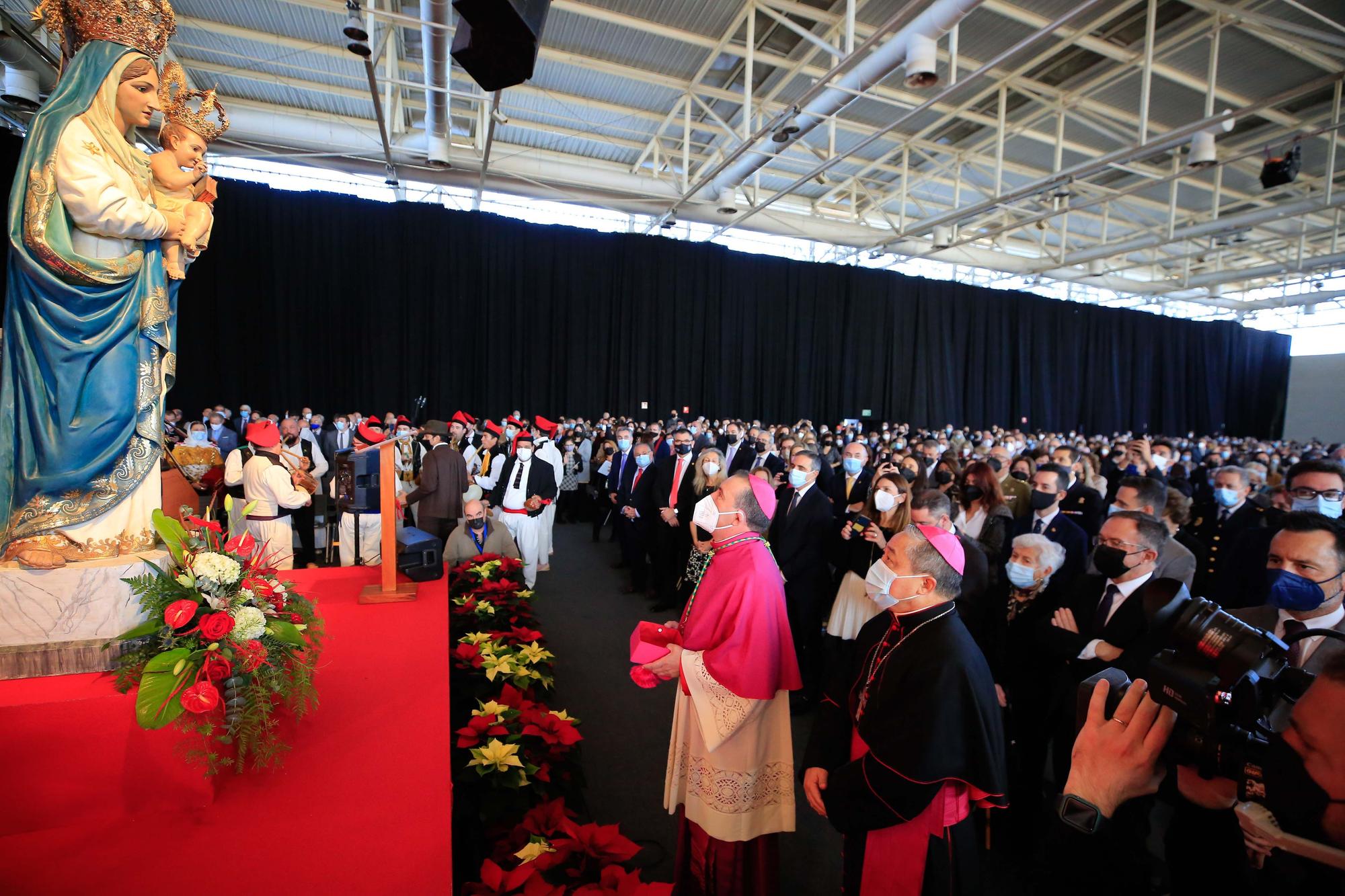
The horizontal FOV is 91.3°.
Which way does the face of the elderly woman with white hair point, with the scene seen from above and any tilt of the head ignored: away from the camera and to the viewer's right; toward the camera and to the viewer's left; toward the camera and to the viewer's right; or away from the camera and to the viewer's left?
toward the camera and to the viewer's left

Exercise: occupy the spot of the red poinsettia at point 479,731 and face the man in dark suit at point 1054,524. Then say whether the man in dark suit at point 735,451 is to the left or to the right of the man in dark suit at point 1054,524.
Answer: left

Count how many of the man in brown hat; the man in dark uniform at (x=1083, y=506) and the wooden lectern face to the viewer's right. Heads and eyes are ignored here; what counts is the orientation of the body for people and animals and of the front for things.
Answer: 1

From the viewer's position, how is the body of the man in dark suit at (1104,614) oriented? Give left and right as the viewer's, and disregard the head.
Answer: facing the viewer and to the left of the viewer

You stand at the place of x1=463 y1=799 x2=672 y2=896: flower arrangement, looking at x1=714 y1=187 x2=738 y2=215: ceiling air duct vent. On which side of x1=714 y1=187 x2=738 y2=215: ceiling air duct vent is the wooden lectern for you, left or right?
left

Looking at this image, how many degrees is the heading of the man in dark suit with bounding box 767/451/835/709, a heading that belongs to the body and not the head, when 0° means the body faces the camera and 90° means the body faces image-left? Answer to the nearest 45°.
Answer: approximately 45°

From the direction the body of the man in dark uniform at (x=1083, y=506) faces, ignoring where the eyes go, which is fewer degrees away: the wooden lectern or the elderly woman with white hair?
the wooden lectern

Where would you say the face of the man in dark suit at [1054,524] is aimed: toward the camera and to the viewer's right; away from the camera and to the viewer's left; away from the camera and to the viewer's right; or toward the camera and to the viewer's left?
toward the camera and to the viewer's left

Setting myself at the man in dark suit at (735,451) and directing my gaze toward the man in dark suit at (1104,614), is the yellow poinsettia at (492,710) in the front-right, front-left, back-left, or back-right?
front-right

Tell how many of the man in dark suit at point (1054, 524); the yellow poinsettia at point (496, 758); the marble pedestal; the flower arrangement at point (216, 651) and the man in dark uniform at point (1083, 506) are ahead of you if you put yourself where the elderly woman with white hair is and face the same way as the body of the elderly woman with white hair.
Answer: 3

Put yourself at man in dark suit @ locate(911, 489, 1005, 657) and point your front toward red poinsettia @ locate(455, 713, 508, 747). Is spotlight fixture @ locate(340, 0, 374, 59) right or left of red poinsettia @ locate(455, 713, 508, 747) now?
right
